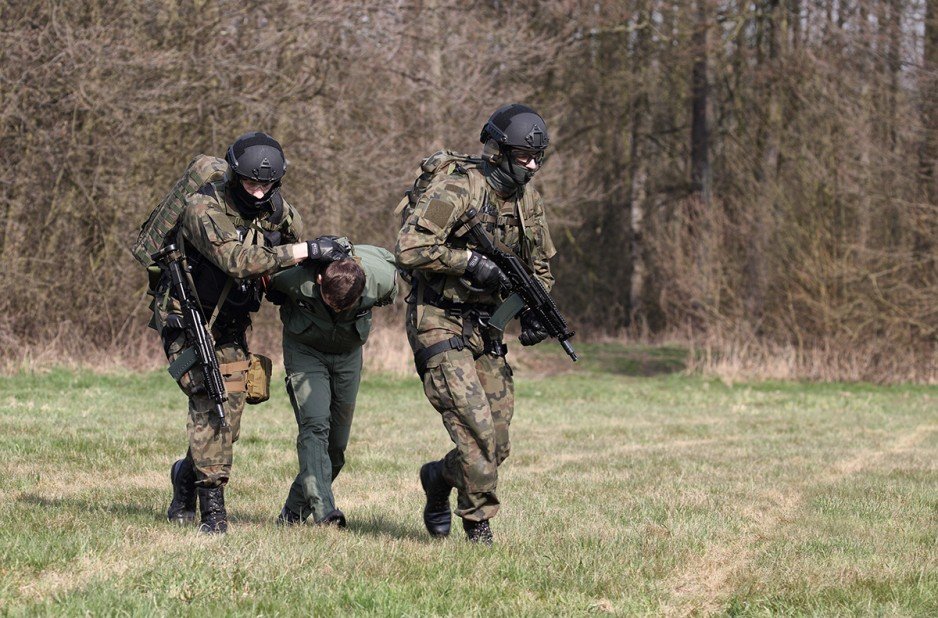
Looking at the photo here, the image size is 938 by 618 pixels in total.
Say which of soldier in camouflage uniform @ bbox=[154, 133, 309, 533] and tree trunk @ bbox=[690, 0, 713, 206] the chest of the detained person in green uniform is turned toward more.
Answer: the soldier in camouflage uniform

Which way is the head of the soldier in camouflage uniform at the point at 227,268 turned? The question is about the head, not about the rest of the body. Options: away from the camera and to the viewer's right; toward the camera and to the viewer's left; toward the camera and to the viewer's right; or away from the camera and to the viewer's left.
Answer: toward the camera and to the viewer's right

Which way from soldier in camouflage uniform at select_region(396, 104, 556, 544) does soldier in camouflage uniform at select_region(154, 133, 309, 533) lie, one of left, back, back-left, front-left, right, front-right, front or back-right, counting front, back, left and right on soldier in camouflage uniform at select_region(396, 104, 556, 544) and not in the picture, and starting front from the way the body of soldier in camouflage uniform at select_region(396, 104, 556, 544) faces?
back-right

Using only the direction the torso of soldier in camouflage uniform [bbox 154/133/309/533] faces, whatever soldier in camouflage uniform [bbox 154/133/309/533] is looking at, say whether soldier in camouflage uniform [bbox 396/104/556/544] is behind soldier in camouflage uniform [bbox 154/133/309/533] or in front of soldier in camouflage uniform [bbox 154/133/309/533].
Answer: in front

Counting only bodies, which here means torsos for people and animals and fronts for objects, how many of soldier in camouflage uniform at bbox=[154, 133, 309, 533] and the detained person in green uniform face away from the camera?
0

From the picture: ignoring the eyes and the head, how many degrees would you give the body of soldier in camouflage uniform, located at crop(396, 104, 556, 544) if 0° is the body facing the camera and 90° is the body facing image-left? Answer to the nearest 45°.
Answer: approximately 315°

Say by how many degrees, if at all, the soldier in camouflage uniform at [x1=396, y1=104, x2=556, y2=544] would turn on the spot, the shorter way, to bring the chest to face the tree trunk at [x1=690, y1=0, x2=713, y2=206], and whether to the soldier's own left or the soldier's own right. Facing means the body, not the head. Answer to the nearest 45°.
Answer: approximately 135° to the soldier's own left

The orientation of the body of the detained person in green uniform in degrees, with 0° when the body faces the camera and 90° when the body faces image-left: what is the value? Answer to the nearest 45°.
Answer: approximately 0°
